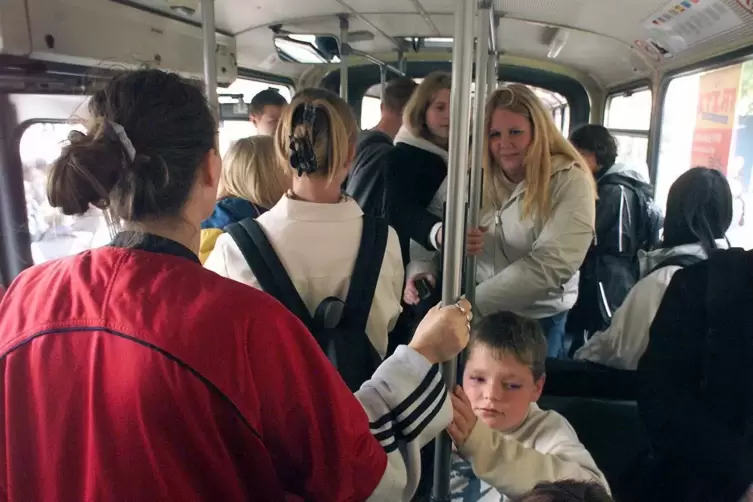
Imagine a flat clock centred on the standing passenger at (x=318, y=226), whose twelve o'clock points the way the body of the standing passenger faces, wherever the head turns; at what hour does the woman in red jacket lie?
The woman in red jacket is roughly at 7 o'clock from the standing passenger.

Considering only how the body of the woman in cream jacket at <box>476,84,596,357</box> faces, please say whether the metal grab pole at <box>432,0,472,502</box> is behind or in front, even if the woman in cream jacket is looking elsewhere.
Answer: in front

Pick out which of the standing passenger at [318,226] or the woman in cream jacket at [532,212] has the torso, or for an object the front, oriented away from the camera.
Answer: the standing passenger

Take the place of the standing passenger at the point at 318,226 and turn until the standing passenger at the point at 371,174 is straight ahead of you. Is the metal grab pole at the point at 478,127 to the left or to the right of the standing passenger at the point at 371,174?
right

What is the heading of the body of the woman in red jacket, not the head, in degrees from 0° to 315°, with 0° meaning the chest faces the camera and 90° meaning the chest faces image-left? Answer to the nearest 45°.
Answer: approximately 225°

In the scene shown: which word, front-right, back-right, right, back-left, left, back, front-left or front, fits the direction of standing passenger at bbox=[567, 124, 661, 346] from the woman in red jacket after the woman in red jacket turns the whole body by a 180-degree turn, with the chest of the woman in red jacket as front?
back

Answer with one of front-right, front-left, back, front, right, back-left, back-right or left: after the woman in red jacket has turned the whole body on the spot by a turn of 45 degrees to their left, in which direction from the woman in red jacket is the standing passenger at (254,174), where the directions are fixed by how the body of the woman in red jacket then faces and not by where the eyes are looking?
front

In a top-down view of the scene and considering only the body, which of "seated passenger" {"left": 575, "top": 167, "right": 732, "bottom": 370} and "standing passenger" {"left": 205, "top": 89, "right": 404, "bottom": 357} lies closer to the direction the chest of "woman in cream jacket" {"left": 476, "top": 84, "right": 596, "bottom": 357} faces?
the standing passenger

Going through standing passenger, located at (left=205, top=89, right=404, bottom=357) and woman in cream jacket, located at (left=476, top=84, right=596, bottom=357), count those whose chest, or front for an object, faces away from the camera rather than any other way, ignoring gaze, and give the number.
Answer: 1

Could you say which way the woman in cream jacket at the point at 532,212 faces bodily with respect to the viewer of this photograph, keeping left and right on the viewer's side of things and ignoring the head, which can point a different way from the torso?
facing the viewer and to the left of the viewer

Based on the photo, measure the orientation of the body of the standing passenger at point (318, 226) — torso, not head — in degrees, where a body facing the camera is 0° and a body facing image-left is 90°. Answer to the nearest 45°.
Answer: approximately 180°

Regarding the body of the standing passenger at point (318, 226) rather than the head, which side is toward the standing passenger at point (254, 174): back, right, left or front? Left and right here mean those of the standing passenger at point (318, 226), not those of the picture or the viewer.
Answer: front

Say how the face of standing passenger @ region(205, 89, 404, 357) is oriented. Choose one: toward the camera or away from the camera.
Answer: away from the camera
